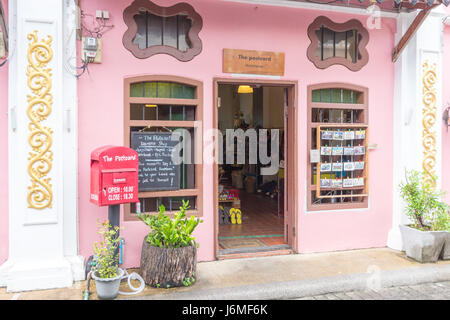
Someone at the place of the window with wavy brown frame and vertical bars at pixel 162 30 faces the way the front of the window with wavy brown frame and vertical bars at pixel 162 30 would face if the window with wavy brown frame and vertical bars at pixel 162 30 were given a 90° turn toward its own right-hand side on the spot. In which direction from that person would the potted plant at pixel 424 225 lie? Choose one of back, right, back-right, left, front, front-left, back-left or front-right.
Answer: back

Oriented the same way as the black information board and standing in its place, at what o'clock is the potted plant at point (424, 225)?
The potted plant is roughly at 9 o'clock from the black information board.

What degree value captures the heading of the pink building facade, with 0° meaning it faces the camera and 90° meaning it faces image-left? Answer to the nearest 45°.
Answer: approximately 0°

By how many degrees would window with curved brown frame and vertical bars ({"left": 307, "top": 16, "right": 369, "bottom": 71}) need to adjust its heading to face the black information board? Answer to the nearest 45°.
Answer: approximately 45° to its right

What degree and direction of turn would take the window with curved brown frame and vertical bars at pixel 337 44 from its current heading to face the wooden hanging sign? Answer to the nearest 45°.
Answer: approximately 45° to its right

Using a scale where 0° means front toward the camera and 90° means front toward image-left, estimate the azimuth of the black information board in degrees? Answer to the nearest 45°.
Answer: approximately 0°
